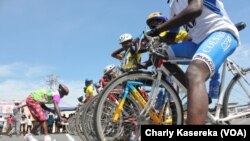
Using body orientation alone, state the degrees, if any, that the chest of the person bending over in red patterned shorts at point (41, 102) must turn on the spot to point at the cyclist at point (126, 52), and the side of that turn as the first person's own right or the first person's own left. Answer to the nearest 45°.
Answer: approximately 90° to the first person's own right

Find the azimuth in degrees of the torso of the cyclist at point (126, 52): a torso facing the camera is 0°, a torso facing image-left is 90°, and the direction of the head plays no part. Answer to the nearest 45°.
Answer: approximately 45°

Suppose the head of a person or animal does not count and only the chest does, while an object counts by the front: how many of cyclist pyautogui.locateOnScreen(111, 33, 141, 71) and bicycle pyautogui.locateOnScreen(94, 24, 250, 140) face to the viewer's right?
0

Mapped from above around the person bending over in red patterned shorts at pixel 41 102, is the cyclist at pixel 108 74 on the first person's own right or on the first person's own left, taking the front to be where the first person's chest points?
on the first person's own right

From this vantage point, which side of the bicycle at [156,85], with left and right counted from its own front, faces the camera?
left

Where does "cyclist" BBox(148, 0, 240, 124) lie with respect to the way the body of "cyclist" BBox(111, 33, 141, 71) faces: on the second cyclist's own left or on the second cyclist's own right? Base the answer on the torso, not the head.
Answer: on the second cyclist's own left
